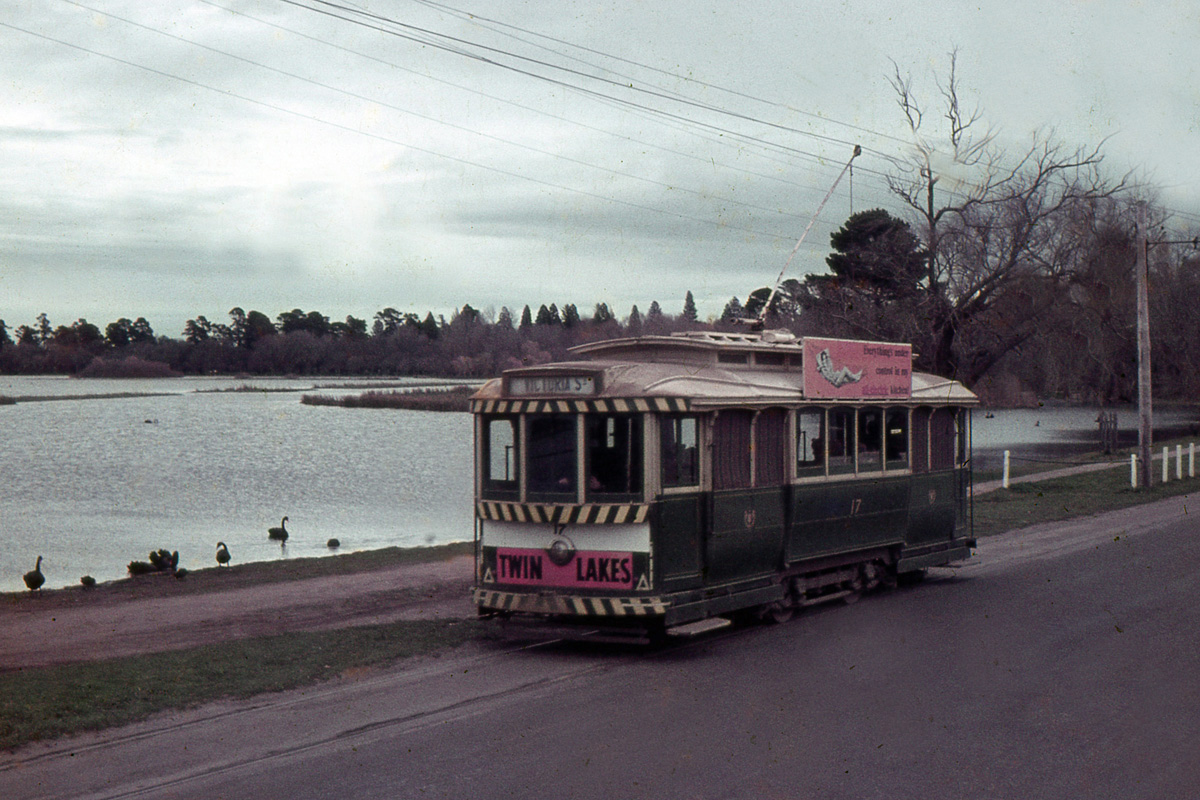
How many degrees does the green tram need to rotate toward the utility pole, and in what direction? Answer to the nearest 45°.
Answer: approximately 180°

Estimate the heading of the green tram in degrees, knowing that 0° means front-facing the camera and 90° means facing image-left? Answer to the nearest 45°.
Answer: approximately 45°
